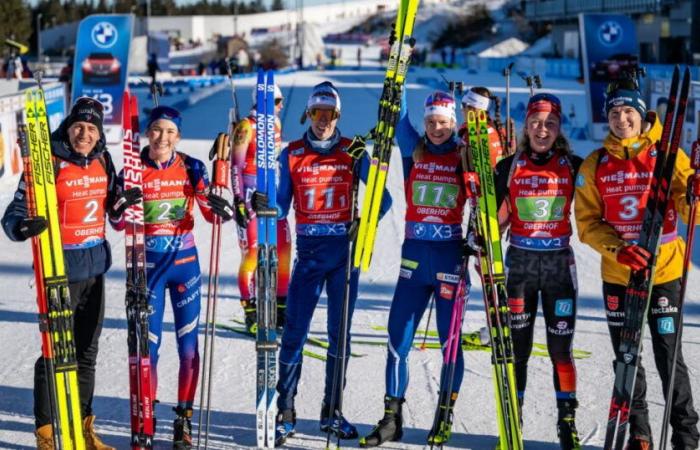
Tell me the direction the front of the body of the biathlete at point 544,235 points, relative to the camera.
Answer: toward the camera

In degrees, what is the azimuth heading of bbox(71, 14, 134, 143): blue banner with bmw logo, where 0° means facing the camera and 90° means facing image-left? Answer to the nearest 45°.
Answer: approximately 0°

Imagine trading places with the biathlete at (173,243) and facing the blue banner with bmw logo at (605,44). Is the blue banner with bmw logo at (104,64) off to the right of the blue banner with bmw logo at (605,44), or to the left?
left

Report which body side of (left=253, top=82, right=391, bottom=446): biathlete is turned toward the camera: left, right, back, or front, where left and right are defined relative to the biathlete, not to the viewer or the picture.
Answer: front

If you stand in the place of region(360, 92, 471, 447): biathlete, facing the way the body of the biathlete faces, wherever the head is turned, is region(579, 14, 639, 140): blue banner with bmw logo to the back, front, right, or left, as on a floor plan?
back

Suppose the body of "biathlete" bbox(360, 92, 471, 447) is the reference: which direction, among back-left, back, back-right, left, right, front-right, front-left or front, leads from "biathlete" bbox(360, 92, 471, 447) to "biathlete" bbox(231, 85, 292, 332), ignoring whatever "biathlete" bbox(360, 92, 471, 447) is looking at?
back-right

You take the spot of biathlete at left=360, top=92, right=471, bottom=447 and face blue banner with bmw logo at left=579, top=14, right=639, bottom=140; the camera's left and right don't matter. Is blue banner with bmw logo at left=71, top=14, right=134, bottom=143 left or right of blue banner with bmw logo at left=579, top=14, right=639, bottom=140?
left

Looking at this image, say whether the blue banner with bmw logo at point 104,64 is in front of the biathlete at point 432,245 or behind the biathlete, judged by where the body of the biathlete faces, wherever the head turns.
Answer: behind

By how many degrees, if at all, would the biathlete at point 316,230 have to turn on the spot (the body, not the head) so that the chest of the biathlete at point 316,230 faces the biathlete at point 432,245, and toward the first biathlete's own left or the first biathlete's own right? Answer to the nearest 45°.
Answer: approximately 90° to the first biathlete's own left

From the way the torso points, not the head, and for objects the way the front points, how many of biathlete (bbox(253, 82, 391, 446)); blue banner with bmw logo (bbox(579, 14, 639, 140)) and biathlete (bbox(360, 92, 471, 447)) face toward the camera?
3

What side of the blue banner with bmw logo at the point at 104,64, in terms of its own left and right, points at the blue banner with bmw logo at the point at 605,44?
left

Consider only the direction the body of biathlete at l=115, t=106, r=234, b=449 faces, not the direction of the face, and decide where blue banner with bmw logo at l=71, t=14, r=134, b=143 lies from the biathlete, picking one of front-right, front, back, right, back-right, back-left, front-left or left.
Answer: back
